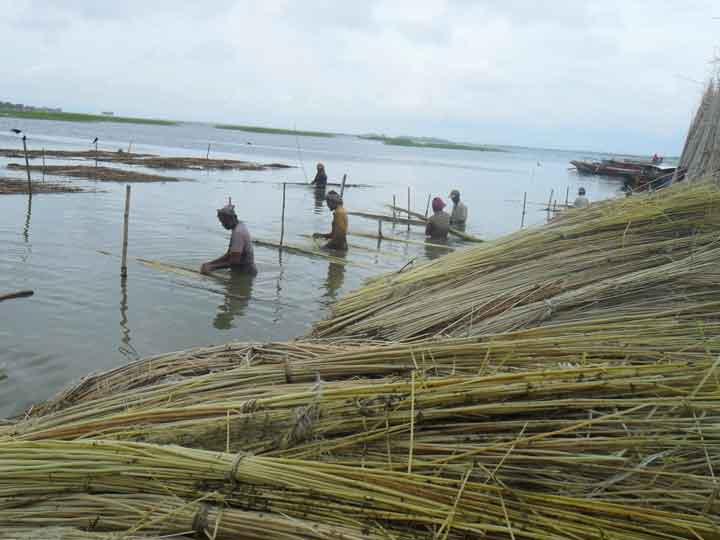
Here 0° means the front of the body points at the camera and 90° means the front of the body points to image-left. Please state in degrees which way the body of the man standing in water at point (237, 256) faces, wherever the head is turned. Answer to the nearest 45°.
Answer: approximately 90°

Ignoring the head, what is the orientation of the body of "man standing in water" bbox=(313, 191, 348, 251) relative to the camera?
to the viewer's left

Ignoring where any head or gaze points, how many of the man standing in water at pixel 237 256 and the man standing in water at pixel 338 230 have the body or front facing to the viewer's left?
2

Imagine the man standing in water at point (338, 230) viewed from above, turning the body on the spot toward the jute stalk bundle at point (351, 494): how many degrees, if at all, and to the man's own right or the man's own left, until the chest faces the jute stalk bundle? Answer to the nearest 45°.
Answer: approximately 90° to the man's own left

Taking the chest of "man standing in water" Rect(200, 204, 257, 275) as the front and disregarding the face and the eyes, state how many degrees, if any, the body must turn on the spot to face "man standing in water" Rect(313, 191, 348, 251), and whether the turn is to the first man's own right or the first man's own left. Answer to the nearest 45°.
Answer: approximately 135° to the first man's own right

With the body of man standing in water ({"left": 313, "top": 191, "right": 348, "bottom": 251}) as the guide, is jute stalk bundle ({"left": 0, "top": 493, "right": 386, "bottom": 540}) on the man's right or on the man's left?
on the man's left

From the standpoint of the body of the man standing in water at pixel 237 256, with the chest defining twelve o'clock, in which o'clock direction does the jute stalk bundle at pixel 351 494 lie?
The jute stalk bundle is roughly at 9 o'clock from the man standing in water.

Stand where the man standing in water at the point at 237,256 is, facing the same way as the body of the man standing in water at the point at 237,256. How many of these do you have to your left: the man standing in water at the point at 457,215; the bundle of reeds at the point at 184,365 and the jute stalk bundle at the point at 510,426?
2

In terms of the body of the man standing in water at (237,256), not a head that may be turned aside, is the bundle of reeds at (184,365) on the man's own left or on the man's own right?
on the man's own left

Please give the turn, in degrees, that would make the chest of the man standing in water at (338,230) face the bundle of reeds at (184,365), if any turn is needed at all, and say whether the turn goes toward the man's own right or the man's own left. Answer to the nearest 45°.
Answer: approximately 90° to the man's own left
